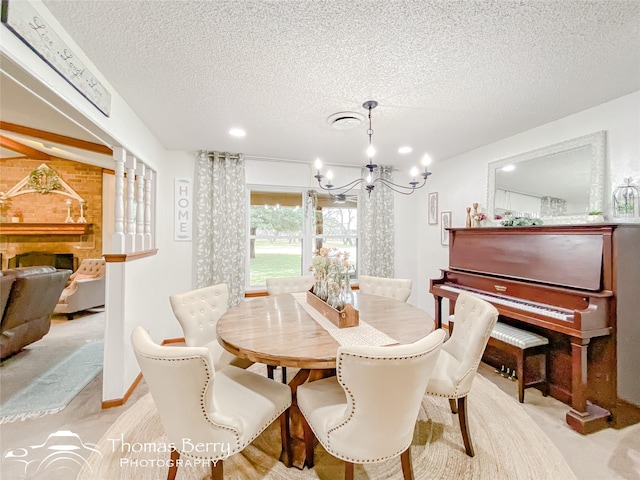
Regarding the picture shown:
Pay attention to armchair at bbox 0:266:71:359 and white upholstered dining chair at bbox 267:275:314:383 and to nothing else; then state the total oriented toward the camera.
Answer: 1

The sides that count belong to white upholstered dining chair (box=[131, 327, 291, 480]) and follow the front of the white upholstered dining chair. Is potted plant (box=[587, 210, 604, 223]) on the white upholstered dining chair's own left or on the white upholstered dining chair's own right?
on the white upholstered dining chair's own right

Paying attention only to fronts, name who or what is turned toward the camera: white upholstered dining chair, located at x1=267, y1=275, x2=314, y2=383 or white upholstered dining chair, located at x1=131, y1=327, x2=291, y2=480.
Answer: white upholstered dining chair, located at x1=267, y1=275, x2=314, y2=383

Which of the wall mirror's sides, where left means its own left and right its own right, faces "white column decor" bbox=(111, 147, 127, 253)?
front

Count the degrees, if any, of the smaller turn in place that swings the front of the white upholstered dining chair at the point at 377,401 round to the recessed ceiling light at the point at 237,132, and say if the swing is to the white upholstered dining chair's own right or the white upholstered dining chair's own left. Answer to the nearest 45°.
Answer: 0° — it already faces it

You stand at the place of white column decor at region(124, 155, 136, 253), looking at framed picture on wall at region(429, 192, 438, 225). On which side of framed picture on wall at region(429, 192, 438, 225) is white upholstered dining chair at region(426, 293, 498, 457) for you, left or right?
right

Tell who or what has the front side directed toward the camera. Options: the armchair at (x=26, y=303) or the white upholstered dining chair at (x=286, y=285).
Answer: the white upholstered dining chair

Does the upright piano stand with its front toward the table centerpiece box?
yes

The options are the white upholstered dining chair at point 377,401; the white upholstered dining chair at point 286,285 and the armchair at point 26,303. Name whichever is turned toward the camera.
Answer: the white upholstered dining chair at point 286,285

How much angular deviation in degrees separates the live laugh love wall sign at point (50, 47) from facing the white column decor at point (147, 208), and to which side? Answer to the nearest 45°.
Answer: approximately 90° to its left

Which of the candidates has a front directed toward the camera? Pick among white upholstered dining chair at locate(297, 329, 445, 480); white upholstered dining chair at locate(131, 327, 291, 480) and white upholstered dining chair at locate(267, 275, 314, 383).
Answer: white upholstered dining chair at locate(267, 275, 314, 383)

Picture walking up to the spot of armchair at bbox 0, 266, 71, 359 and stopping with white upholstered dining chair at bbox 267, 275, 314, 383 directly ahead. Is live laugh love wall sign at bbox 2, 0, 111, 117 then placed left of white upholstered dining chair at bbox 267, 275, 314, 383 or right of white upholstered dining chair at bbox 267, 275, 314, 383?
right

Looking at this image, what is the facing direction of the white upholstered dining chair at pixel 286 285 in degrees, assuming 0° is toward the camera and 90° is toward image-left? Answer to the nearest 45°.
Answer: approximately 0°

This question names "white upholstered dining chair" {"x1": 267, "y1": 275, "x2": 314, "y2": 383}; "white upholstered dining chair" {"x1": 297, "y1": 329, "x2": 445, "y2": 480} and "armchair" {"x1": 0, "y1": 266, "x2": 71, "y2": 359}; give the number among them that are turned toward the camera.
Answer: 1

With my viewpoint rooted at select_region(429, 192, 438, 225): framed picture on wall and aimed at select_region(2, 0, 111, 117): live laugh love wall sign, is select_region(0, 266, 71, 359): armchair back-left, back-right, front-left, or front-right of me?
front-right

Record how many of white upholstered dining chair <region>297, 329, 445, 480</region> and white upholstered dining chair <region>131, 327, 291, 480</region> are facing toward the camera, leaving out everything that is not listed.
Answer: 0

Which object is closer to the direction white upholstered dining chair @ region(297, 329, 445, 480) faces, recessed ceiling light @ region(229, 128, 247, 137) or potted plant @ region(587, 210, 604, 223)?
the recessed ceiling light

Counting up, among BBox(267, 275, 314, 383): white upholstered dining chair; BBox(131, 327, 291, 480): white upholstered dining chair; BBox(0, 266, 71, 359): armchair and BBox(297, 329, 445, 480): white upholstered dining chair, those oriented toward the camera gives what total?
1

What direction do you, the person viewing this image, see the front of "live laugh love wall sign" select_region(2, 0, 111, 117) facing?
facing the viewer and to the right of the viewer
